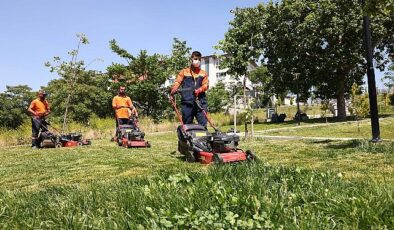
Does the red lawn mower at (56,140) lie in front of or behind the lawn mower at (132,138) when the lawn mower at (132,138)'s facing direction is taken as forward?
behind

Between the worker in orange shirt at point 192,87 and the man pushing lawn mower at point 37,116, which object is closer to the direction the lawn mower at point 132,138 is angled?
the worker in orange shirt

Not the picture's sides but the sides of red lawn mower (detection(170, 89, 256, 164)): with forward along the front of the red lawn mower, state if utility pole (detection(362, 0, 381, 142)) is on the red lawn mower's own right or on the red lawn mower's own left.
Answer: on the red lawn mower's own left

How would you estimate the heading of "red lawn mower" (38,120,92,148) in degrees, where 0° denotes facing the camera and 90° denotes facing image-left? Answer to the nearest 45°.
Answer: approximately 270°

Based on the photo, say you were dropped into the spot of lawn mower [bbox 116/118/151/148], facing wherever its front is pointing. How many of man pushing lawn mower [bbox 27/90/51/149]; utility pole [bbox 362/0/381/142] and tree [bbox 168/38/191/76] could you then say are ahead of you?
1

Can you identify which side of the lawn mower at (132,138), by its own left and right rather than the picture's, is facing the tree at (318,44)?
left

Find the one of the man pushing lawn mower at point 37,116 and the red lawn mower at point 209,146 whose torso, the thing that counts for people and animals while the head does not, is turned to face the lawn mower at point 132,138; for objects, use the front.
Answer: the man pushing lawn mower

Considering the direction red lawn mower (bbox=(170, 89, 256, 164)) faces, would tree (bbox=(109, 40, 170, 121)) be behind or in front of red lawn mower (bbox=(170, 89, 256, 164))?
behind

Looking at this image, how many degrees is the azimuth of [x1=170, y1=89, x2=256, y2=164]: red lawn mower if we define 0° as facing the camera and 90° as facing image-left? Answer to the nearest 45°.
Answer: approximately 315°

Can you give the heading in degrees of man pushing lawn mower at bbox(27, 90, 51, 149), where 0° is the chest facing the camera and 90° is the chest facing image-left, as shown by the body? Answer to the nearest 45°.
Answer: approximately 315°
